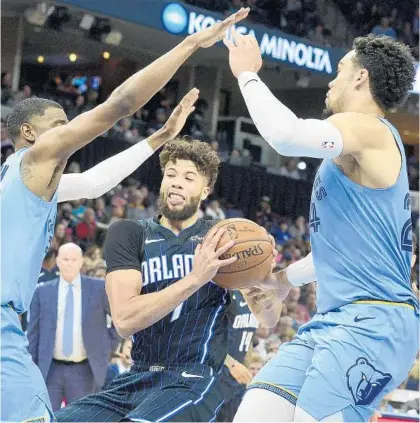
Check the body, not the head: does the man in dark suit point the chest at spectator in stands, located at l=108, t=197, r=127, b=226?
no

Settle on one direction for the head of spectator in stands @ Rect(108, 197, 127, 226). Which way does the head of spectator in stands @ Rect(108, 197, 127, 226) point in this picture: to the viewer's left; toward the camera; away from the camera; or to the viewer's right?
toward the camera

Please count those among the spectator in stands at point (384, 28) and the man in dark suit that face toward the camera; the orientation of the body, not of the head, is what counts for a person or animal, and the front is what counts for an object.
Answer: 2

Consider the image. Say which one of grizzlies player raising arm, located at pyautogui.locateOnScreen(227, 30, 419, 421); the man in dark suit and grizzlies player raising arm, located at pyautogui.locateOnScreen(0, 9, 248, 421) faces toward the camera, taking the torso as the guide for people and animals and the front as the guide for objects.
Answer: the man in dark suit

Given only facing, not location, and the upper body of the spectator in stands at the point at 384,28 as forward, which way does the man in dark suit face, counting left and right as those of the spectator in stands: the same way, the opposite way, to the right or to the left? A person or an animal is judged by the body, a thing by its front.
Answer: the same way

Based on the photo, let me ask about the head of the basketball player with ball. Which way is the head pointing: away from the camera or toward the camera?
toward the camera

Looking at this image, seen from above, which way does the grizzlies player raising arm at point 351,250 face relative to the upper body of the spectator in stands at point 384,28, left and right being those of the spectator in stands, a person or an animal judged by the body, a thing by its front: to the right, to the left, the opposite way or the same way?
to the right

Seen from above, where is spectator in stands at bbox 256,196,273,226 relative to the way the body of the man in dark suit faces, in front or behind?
behind

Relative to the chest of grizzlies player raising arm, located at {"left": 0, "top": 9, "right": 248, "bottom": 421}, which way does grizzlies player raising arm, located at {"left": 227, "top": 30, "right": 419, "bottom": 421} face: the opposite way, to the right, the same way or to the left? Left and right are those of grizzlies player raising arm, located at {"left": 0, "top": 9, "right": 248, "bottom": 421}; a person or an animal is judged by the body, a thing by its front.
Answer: the opposite way

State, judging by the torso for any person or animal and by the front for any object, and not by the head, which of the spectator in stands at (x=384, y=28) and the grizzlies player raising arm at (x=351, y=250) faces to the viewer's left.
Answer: the grizzlies player raising arm

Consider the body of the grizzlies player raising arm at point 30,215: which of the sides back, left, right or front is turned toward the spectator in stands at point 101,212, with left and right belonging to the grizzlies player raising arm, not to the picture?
left

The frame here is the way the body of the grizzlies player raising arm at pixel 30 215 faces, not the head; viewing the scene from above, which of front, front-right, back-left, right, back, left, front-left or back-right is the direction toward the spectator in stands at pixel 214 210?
left

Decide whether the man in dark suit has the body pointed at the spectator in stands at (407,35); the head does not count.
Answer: no

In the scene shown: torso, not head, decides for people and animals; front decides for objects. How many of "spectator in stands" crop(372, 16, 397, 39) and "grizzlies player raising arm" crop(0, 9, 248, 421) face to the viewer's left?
0

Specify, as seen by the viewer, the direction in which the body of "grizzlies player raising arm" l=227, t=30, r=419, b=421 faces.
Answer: to the viewer's left

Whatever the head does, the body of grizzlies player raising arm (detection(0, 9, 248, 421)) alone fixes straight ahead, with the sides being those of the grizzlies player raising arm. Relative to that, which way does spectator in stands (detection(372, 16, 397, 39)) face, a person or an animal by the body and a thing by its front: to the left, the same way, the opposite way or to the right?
to the right

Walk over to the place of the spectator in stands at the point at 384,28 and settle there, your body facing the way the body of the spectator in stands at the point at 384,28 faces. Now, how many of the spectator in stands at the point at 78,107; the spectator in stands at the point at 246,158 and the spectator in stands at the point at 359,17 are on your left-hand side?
0

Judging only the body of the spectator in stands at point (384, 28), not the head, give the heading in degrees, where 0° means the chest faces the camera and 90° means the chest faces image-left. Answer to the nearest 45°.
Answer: approximately 0°

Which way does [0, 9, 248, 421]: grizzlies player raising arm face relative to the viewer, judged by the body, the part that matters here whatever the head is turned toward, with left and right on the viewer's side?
facing to the right of the viewer

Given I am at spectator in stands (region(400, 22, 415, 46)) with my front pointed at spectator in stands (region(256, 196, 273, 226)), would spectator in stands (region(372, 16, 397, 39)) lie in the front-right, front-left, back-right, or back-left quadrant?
front-right

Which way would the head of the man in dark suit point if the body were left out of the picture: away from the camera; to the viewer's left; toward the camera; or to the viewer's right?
toward the camera

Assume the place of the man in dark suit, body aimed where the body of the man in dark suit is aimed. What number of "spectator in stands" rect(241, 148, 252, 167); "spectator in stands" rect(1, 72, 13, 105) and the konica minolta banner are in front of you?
0

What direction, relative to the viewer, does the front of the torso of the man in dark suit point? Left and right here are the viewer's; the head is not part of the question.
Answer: facing the viewer
